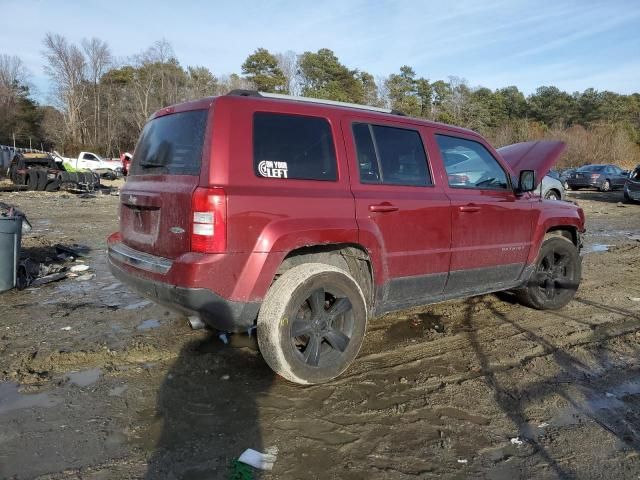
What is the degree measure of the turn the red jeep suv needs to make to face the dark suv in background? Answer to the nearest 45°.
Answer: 0° — it already faces it

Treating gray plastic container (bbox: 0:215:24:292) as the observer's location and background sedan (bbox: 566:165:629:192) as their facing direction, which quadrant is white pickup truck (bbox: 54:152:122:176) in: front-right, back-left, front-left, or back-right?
front-left

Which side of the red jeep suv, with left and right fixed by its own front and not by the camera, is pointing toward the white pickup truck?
left

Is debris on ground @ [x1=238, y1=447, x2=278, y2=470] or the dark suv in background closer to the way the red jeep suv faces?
the dark suv in background

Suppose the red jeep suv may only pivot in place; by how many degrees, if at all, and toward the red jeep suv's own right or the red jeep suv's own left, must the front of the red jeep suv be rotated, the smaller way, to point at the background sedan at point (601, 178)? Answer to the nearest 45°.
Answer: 0° — it already faces it

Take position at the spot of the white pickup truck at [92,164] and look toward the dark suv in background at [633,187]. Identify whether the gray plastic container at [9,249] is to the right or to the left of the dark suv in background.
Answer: right

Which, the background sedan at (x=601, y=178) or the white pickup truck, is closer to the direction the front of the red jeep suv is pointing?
the background sedan

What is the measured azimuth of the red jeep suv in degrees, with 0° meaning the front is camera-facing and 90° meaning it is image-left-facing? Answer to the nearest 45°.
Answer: approximately 225°

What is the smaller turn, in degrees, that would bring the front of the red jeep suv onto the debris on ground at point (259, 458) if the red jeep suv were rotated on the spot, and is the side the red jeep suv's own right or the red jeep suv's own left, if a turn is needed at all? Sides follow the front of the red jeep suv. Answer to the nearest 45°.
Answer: approximately 135° to the red jeep suv's own right
